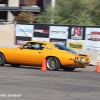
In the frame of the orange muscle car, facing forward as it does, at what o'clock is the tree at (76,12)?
The tree is roughly at 2 o'clock from the orange muscle car.

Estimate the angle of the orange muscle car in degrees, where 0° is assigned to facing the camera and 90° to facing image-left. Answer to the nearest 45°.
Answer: approximately 135°

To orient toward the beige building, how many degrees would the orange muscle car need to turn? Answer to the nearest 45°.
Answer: approximately 45° to its right
